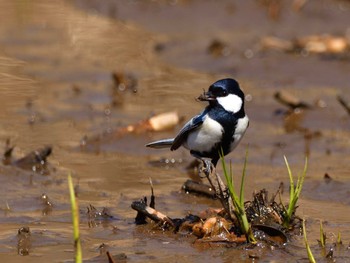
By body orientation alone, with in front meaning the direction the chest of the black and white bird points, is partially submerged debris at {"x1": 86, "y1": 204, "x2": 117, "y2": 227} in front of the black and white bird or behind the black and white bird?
behind

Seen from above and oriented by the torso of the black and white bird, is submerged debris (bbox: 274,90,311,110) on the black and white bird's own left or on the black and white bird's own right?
on the black and white bird's own left

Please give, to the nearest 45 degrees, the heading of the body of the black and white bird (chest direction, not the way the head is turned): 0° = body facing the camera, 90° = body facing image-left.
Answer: approximately 315°

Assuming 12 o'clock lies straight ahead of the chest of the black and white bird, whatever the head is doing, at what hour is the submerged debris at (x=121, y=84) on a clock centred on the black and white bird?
The submerged debris is roughly at 7 o'clock from the black and white bird.

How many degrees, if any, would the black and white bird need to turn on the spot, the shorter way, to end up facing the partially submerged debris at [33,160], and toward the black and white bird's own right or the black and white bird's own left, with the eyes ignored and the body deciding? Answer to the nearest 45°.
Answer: approximately 180°

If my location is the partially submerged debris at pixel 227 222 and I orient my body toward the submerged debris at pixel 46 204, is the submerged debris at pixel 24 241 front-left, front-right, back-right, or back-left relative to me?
front-left

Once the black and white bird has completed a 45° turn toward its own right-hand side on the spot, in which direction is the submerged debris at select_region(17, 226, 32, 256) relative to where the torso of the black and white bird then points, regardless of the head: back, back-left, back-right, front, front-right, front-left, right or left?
right

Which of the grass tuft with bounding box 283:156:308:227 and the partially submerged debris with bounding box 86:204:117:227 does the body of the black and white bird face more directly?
the grass tuft

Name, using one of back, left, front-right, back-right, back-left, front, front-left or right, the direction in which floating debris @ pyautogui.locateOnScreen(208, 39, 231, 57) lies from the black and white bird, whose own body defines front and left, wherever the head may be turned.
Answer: back-left
